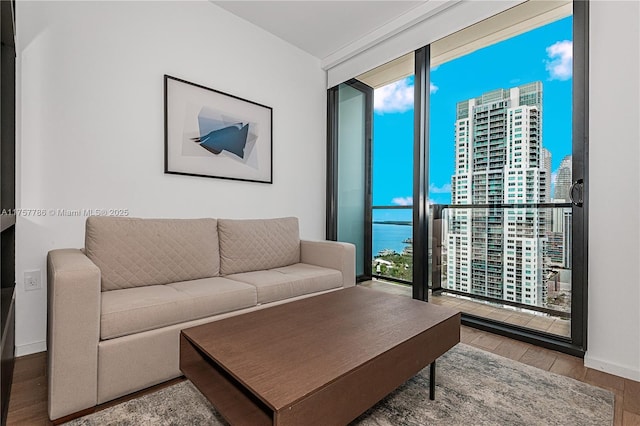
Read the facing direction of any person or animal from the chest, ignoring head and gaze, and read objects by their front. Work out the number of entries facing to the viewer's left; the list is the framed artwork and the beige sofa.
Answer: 0

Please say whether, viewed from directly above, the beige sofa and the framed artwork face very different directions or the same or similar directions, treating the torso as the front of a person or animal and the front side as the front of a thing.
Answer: same or similar directions
